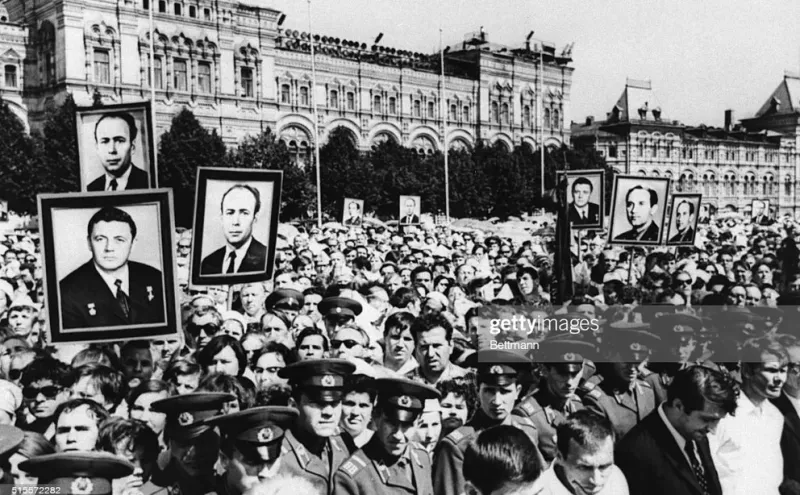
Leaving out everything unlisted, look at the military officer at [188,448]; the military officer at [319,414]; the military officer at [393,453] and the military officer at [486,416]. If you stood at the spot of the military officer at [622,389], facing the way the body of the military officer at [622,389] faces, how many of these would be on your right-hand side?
4

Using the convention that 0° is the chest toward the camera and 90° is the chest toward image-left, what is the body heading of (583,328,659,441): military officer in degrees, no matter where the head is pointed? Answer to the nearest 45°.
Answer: approximately 315°

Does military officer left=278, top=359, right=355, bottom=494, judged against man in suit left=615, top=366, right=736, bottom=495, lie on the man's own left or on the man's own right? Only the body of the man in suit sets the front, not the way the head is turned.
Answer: on the man's own right

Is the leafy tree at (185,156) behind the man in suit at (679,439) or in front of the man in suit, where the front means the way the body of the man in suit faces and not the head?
behind

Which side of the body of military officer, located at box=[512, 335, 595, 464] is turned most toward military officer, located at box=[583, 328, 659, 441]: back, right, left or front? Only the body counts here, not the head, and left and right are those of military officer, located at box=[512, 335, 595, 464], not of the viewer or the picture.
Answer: left

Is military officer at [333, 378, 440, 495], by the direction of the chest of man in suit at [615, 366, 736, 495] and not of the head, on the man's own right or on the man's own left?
on the man's own right
